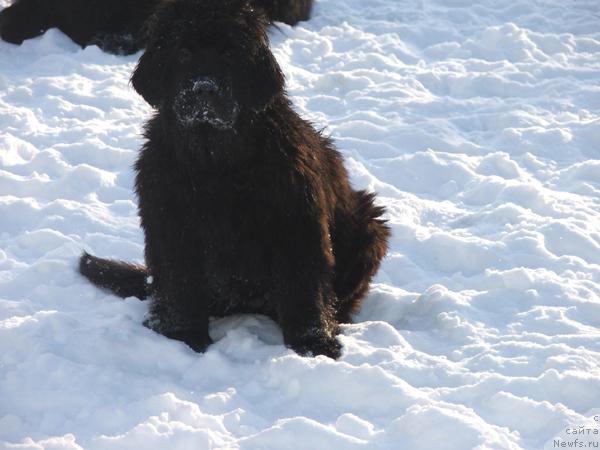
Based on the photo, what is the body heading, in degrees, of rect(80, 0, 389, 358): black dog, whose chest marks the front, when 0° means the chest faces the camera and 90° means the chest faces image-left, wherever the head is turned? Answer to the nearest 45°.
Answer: approximately 0°

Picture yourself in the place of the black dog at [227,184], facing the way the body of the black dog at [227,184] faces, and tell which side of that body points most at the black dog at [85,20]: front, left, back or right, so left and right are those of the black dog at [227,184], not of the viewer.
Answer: back
